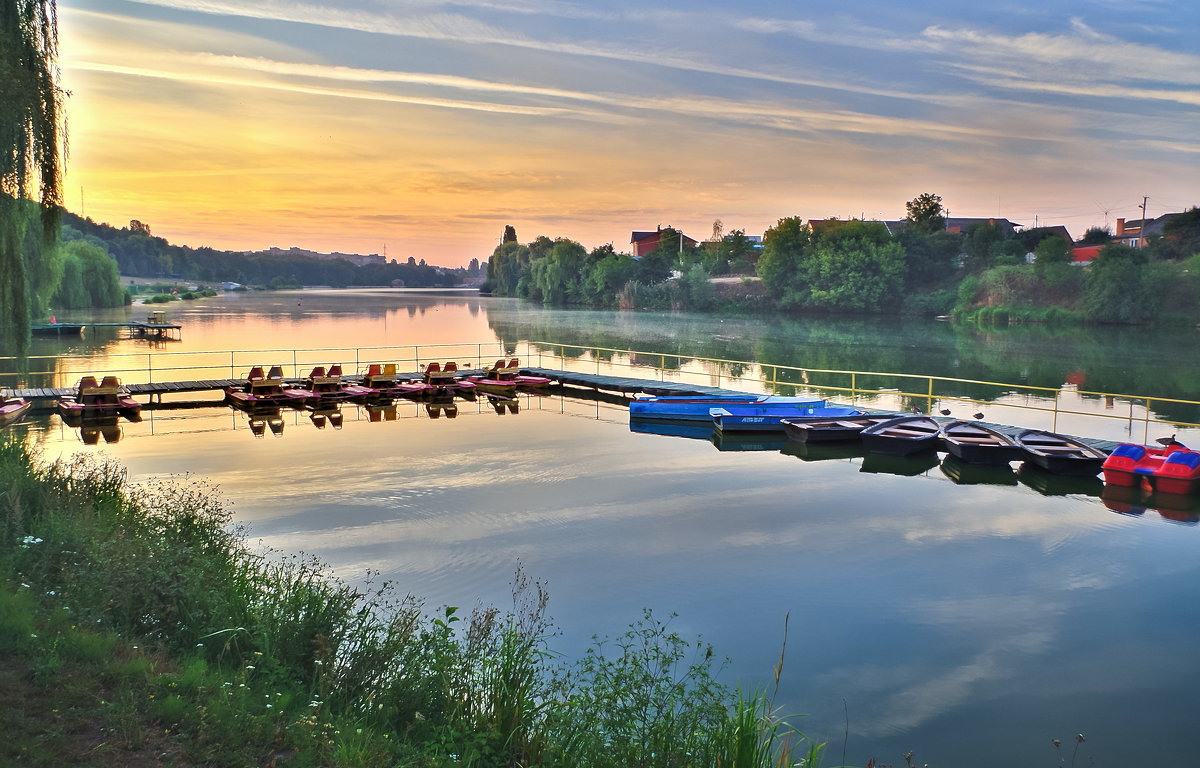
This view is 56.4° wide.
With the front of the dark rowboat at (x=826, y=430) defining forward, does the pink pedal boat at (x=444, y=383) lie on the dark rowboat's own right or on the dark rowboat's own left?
on the dark rowboat's own left

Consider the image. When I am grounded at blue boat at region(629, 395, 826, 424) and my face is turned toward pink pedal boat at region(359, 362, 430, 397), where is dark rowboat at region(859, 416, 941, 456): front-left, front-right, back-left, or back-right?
back-left

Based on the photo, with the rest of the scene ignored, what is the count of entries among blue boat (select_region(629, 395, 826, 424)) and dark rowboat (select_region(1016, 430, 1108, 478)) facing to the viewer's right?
1

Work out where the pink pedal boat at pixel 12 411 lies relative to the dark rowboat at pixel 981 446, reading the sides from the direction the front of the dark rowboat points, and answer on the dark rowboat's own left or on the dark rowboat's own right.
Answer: on the dark rowboat's own left

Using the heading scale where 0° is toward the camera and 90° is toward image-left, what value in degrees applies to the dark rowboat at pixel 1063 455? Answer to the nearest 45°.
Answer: approximately 135°

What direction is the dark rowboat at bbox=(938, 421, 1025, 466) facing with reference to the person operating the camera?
facing away from the viewer and to the left of the viewer

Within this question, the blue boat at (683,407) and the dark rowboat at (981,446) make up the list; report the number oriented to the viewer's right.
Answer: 1

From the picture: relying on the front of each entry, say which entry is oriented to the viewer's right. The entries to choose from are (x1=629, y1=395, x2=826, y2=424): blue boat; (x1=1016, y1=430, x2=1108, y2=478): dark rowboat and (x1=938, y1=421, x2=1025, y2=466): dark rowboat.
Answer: the blue boat
